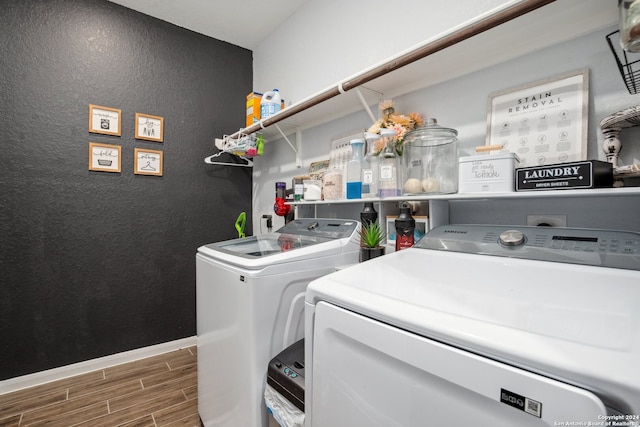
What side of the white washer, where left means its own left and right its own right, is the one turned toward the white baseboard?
right

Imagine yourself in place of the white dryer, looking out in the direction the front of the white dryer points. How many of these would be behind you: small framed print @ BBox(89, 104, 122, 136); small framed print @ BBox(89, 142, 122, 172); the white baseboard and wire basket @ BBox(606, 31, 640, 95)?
1

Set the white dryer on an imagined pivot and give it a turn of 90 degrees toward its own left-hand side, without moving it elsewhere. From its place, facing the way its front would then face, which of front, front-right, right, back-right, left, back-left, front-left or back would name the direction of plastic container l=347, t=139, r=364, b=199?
back

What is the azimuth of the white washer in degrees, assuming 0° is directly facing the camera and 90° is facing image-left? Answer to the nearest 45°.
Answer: approximately 45°

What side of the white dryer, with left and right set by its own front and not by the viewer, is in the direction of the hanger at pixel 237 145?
right

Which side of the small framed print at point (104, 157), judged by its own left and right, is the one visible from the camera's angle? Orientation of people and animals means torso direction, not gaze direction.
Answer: front

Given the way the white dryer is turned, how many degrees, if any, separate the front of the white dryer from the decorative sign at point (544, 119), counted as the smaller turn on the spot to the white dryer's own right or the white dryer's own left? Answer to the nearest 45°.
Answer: approximately 135° to the white dryer's own right

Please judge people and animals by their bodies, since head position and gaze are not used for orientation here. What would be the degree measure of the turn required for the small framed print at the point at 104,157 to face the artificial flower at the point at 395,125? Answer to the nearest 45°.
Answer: approximately 45° to its left

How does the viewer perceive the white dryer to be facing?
facing the viewer and to the left of the viewer

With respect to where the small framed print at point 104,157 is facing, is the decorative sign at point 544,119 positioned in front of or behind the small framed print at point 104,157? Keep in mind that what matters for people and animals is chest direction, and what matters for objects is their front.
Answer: in front

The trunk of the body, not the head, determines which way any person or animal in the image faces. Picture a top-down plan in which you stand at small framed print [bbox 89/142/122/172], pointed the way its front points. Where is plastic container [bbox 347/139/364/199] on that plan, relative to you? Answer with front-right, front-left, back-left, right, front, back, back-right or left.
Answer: front-left
